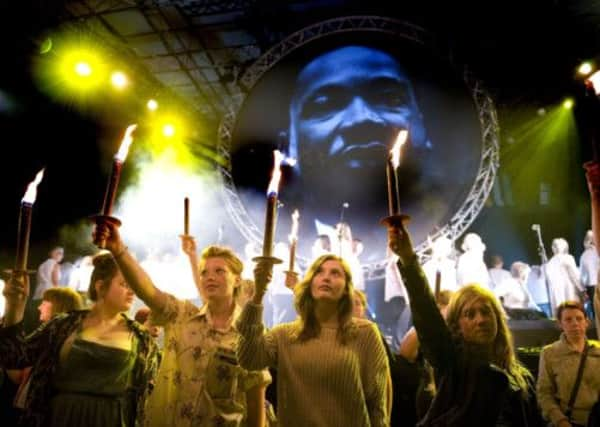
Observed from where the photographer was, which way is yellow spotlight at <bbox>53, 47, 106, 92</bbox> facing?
facing the viewer

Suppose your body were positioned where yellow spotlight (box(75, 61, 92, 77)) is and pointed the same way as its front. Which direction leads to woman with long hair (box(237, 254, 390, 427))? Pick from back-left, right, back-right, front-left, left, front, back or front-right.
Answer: front

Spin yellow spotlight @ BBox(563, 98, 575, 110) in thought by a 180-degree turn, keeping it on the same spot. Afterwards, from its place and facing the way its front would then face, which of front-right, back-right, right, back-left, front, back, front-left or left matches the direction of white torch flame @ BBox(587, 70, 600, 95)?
back-right

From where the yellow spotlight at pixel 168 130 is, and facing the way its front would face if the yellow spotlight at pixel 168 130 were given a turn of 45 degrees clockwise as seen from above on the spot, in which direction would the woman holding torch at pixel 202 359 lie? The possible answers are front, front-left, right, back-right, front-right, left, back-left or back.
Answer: front-left

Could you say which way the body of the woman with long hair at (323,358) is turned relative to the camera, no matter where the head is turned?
toward the camera

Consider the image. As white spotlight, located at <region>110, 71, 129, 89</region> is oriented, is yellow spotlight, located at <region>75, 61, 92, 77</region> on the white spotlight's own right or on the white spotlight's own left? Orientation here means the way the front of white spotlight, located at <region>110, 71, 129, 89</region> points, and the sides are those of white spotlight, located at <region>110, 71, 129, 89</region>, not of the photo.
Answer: on the white spotlight's own right

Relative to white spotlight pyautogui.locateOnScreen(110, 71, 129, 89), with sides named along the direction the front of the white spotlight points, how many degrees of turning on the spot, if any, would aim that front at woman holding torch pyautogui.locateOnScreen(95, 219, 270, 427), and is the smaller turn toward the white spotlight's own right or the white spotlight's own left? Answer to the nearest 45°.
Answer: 0° — it already faces them

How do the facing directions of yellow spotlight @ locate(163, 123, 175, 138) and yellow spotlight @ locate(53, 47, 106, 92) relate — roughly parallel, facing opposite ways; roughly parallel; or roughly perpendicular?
roughly parallel

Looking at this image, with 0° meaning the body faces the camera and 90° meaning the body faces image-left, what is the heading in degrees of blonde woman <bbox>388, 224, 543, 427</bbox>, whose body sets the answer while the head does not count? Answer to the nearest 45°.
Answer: approximately 0°

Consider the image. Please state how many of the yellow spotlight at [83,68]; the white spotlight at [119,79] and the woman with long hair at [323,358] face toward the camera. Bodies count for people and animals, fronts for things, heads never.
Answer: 3

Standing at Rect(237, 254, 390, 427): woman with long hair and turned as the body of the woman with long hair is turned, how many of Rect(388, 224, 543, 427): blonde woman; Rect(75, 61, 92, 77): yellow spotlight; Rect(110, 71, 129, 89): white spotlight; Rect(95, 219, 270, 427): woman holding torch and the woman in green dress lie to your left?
1

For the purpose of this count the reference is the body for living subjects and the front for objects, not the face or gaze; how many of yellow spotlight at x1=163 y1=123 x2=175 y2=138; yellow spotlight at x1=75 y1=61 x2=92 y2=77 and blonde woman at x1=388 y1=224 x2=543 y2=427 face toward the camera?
3

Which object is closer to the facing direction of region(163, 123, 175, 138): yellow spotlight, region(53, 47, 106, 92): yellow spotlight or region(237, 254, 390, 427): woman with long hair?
the woman with long hair

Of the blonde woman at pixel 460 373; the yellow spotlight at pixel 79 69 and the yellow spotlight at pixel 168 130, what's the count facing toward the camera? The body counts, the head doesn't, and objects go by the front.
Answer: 3
